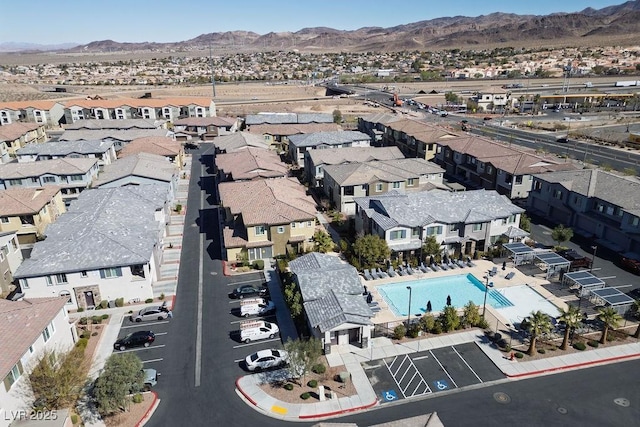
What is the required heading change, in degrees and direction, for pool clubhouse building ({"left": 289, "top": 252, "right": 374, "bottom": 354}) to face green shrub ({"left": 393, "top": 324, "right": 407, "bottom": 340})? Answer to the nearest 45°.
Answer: approximately 90° to its left

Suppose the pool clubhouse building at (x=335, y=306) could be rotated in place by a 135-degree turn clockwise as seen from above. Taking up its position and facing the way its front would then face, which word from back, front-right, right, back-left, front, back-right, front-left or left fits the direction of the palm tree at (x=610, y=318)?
back-right

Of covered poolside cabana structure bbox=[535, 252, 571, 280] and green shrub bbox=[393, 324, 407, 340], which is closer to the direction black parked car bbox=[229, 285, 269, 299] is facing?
the covered poolside cabana structure

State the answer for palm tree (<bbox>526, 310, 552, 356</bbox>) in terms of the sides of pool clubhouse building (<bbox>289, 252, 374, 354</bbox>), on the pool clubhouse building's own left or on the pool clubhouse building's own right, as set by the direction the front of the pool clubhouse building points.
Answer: on the pool clubhouse building's own left

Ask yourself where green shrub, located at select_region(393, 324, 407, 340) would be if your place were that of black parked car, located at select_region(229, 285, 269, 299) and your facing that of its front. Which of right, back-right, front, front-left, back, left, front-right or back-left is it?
front-right

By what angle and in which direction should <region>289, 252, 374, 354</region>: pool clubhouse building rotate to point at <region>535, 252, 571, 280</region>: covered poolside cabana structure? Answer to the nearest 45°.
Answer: approximately 135° to its left

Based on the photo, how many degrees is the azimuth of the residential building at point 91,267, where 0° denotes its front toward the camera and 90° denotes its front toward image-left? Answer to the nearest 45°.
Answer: approximately 0°

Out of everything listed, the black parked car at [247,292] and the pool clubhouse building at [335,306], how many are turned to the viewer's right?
1

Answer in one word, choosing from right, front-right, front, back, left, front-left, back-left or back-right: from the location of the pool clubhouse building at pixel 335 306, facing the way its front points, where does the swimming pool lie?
back-left

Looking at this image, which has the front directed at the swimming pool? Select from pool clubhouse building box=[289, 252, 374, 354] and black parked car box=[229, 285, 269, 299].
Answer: the black parked car

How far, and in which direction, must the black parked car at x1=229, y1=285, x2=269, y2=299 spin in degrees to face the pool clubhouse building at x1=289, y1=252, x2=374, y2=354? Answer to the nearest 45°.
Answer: approximately 45° to its right

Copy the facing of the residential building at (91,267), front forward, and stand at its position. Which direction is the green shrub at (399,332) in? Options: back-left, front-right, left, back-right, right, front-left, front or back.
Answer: front-left

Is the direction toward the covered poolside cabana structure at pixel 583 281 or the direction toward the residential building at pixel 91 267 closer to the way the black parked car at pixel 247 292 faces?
the covered poolside cabana structure

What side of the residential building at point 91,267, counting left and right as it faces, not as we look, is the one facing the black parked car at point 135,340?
front

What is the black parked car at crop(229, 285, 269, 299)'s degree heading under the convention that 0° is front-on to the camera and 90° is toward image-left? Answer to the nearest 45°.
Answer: approximately 270°

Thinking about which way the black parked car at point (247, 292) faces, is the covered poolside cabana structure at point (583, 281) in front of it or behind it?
in front

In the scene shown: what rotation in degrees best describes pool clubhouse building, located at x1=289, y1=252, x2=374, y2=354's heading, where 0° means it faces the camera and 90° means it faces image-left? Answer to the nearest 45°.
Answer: approximately 0°

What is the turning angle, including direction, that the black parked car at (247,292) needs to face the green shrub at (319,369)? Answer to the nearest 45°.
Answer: approximately 90° to its right

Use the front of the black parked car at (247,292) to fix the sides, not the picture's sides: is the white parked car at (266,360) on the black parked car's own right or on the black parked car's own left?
on the black parked car's own right

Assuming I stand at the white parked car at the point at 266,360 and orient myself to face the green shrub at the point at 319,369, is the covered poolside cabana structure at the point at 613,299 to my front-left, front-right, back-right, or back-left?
front-left

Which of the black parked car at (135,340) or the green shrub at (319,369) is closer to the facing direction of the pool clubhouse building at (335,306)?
the green shrub
